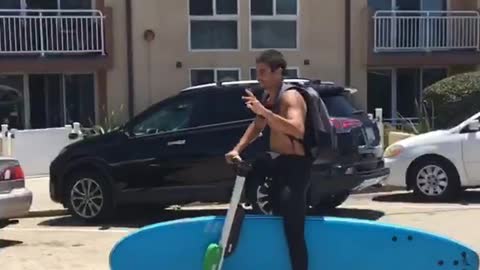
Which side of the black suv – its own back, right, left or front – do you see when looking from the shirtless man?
left

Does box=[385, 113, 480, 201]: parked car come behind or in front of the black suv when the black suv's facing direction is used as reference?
behind

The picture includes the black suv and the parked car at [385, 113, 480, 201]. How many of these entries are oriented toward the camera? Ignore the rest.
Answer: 0

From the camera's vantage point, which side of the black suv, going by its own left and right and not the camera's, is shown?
left

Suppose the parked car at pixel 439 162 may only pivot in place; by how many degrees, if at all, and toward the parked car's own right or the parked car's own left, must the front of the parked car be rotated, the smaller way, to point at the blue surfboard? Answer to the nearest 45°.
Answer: approximately 90° to the parked car's own left

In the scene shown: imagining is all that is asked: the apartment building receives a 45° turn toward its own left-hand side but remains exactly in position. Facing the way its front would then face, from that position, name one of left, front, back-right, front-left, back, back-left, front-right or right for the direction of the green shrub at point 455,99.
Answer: front

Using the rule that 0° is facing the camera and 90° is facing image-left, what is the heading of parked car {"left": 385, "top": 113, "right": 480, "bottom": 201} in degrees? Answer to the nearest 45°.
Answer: approximately 90°

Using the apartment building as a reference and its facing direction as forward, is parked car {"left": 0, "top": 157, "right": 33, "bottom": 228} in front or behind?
in front

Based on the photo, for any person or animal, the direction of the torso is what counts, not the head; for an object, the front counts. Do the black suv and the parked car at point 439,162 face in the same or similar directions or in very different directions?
same or similar directions

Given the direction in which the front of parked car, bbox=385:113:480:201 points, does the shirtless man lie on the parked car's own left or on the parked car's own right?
on the parked car's own left

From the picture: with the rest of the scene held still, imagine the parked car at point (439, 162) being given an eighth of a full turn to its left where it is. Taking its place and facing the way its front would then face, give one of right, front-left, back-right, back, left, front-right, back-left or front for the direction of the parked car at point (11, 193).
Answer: front

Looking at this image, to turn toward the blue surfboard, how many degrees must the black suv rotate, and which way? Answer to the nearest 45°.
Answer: approximately 90° to its left

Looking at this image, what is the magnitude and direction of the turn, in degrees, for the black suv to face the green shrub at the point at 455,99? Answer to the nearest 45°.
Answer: approximately 135° to its right

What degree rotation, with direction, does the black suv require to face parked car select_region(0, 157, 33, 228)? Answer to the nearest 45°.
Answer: approximately 45° to its left

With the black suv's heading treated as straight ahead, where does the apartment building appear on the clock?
The apartment building is roughly at 3 o'clock from the black suv.

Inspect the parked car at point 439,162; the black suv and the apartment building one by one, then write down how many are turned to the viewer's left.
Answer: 2

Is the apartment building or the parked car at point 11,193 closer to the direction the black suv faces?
the parked car

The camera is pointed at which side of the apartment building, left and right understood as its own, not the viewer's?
front
